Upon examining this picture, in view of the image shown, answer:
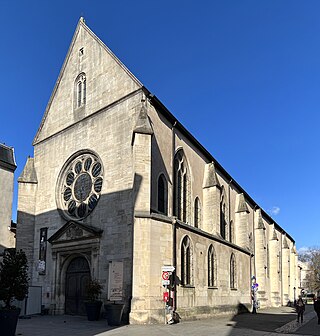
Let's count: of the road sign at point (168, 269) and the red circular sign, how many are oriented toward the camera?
2

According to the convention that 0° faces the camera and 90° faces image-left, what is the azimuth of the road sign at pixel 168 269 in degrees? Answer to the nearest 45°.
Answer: approximately 0°

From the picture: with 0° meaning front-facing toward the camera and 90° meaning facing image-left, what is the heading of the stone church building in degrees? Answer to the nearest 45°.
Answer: approximately 45°

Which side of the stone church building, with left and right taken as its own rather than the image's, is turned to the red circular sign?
front
